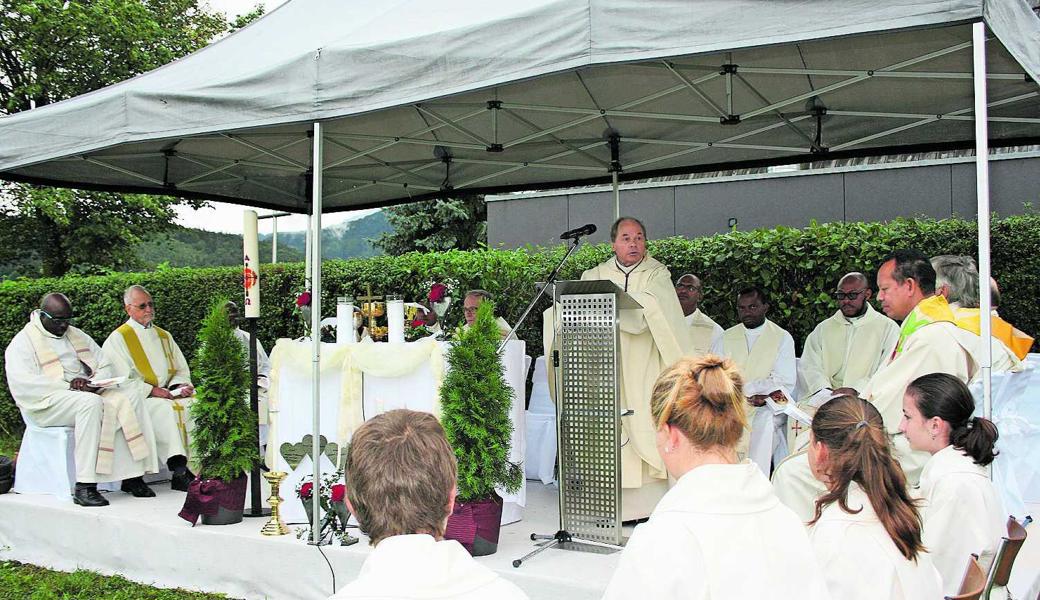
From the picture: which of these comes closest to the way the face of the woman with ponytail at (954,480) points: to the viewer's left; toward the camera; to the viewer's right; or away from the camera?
to the viewer's left

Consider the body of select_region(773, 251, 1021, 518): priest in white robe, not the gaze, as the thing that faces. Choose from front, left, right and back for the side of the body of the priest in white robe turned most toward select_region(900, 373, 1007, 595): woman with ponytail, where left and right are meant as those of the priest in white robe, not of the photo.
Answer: left

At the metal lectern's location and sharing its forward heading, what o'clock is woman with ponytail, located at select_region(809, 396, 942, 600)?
The woman with ponytail is roughly at 10 o'clock from the metal lectern.

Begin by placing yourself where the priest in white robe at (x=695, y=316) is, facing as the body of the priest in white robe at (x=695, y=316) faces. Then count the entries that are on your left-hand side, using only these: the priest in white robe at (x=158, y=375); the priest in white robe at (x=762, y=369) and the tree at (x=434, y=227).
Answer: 1

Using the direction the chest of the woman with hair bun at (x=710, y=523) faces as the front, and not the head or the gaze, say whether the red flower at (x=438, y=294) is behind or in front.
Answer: in front

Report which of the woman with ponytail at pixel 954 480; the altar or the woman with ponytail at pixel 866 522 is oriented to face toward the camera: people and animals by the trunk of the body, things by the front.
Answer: the altar

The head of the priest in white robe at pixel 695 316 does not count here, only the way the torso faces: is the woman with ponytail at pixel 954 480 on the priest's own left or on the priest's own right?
on the priest's own left

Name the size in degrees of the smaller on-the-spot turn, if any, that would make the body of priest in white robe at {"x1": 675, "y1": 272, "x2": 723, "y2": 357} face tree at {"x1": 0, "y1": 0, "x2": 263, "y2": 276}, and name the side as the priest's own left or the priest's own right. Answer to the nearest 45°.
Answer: approximately 90° to the priest's own right

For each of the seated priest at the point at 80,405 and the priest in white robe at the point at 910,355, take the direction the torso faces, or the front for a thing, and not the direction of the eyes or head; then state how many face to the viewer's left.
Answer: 1

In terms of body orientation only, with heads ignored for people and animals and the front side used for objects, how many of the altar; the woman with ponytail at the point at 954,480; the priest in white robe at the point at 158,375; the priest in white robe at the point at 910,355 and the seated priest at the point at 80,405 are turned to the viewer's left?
2

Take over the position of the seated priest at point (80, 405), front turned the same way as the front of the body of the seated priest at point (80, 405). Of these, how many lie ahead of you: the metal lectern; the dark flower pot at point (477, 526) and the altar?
3

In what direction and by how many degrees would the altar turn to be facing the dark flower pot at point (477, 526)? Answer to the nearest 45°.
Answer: approximately 45° to its left

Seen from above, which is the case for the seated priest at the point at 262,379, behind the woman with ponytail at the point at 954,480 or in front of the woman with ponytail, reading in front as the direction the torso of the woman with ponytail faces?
in front

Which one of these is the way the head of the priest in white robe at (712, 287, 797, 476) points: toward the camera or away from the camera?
toward the camera

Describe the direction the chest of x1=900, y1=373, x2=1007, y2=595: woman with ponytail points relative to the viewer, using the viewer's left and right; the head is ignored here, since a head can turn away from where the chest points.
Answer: facing to the left of the viewer

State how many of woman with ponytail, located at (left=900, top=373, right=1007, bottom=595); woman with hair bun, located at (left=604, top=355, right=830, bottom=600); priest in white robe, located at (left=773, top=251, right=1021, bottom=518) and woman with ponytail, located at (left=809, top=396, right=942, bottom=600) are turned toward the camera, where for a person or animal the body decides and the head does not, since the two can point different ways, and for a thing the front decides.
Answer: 0

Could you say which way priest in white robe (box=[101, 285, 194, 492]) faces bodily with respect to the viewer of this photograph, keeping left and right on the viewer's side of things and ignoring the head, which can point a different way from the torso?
facing the viewer and to the right of the viewer
